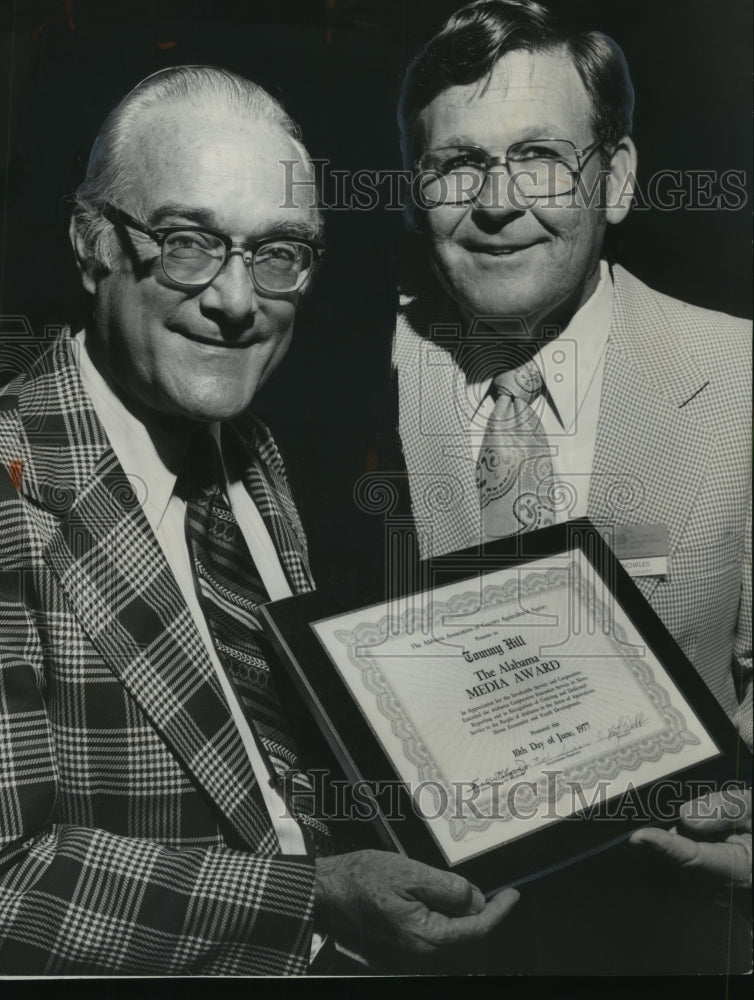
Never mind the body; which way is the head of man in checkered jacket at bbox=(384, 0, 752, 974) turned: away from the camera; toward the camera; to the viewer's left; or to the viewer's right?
toward the camera

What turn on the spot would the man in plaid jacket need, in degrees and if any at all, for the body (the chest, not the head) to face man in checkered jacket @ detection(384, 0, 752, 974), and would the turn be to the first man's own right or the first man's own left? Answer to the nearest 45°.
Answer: approximately 45° to the first man's own left

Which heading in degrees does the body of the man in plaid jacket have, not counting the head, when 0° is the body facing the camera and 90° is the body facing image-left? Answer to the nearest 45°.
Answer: approximately 315°

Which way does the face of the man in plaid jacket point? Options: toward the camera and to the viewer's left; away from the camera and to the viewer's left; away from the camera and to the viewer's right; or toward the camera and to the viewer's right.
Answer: toward the camera and to the viewer's right
